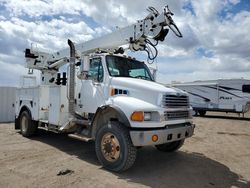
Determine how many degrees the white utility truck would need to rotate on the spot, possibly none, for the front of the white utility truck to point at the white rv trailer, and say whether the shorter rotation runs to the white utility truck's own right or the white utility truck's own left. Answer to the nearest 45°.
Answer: approximately 90° to the white utility truck's own left

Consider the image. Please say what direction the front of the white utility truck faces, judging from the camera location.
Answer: facing the viewer and to the right of the viewer
